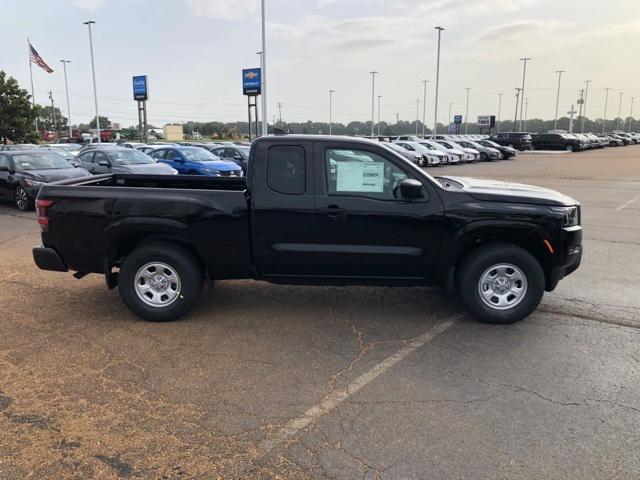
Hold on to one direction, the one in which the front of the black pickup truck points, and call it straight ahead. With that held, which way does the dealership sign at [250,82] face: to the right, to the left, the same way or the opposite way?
to the right

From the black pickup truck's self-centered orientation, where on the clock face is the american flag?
The american flag is roughly at 8 o'clock from the black pickup truck.

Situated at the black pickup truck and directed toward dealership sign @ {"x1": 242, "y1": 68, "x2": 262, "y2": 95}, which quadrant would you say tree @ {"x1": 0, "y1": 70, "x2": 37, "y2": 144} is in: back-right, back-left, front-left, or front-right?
front-left

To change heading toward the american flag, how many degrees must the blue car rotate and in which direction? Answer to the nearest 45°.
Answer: approximately 180°

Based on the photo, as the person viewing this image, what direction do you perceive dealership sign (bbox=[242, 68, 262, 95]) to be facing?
facing the viewer

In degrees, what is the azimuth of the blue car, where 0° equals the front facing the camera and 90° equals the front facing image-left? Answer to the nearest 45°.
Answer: approximately 315°

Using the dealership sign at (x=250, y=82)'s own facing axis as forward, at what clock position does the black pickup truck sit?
The black pickup truck is roughly at 12 o'clock from the dealership sign.

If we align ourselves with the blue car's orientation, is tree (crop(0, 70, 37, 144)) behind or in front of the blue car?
behind

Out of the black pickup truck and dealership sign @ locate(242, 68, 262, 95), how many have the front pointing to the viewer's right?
1

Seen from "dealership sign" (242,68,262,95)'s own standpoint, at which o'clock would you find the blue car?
The blue car is roughly at 12 o'clock from the dealership sign.

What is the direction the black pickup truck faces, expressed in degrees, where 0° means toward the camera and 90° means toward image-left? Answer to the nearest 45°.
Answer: approximately 270°

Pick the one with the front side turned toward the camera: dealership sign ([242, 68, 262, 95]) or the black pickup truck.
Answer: the dealership sign

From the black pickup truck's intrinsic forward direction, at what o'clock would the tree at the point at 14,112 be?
The tree is roughly at 8 o'clock from the black pickup truck.

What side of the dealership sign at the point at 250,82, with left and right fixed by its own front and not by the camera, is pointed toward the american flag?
right

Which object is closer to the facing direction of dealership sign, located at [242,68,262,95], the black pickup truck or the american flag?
the black pickup truck
